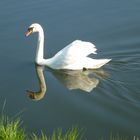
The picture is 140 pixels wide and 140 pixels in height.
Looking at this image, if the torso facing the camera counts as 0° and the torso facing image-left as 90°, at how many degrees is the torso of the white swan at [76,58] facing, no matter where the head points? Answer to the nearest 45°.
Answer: approximately 90°
